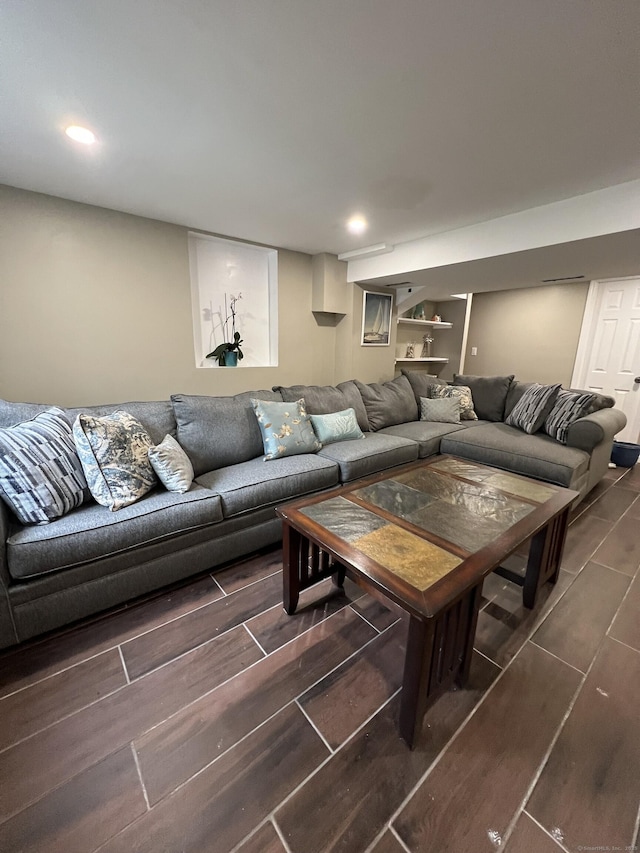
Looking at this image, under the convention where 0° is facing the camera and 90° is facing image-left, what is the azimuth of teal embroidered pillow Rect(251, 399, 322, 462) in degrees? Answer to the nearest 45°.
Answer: approximately 315°

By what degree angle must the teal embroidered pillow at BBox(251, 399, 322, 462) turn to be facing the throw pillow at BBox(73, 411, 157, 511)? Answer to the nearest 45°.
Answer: approximately 90° to its right

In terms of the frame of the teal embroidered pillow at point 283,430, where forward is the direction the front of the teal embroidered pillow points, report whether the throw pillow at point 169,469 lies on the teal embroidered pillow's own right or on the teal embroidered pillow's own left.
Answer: on the teal embroidered pillow's own right

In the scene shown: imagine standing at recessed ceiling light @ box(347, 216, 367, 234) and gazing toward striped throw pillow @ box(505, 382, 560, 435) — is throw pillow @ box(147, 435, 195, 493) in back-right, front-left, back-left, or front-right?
back-right

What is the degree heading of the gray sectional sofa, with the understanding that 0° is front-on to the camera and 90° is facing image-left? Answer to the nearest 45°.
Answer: approximately 315°

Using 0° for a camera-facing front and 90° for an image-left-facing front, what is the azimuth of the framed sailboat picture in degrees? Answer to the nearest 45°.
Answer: approximately 315°

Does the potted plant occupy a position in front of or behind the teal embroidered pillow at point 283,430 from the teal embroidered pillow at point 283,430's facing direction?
behind
